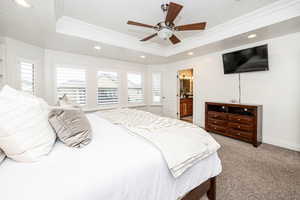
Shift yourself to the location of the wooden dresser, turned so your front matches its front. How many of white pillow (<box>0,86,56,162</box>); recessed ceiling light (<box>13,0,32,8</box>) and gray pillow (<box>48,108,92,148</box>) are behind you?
0

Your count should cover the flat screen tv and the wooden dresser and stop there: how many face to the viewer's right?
0

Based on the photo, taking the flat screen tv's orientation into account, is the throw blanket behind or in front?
in front

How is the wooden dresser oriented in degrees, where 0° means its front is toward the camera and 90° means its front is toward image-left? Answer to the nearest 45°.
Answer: approximately 45°

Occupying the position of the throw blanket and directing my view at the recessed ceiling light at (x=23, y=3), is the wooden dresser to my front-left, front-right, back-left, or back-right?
back-right

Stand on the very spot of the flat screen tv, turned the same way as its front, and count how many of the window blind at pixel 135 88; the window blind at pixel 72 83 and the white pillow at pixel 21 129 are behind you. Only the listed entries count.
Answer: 0

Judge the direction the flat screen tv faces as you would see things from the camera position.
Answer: facing the viewer and to the left of the viewer

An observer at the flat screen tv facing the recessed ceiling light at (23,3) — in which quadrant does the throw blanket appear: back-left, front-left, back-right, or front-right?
front-left

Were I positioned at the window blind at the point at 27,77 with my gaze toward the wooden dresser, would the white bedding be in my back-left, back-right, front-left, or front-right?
front-right

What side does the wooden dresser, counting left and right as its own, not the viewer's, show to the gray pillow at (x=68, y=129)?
front

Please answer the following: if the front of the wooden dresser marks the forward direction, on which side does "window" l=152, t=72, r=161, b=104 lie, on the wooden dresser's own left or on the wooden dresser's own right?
on the wooden dresser's own right

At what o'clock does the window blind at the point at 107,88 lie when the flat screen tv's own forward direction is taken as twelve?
The window blind is roughly at 1 o'clock from the flat screen tv.

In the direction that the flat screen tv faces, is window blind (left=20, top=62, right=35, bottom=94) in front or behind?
in front

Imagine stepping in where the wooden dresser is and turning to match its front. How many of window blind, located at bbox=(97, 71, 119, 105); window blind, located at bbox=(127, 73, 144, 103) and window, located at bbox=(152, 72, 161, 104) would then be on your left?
0

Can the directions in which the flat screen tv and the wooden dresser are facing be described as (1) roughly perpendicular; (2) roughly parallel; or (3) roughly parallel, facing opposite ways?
roughly parallel
